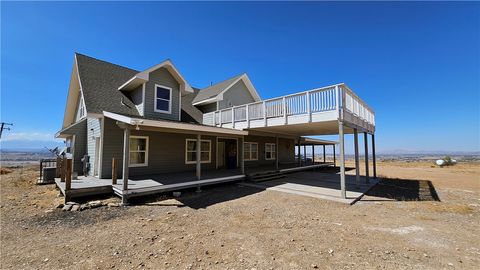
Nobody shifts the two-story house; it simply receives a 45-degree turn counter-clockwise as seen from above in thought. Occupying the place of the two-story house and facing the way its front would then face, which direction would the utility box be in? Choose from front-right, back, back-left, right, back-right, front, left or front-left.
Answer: back

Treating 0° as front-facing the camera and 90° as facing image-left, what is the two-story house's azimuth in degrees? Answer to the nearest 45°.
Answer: approximately 315°
